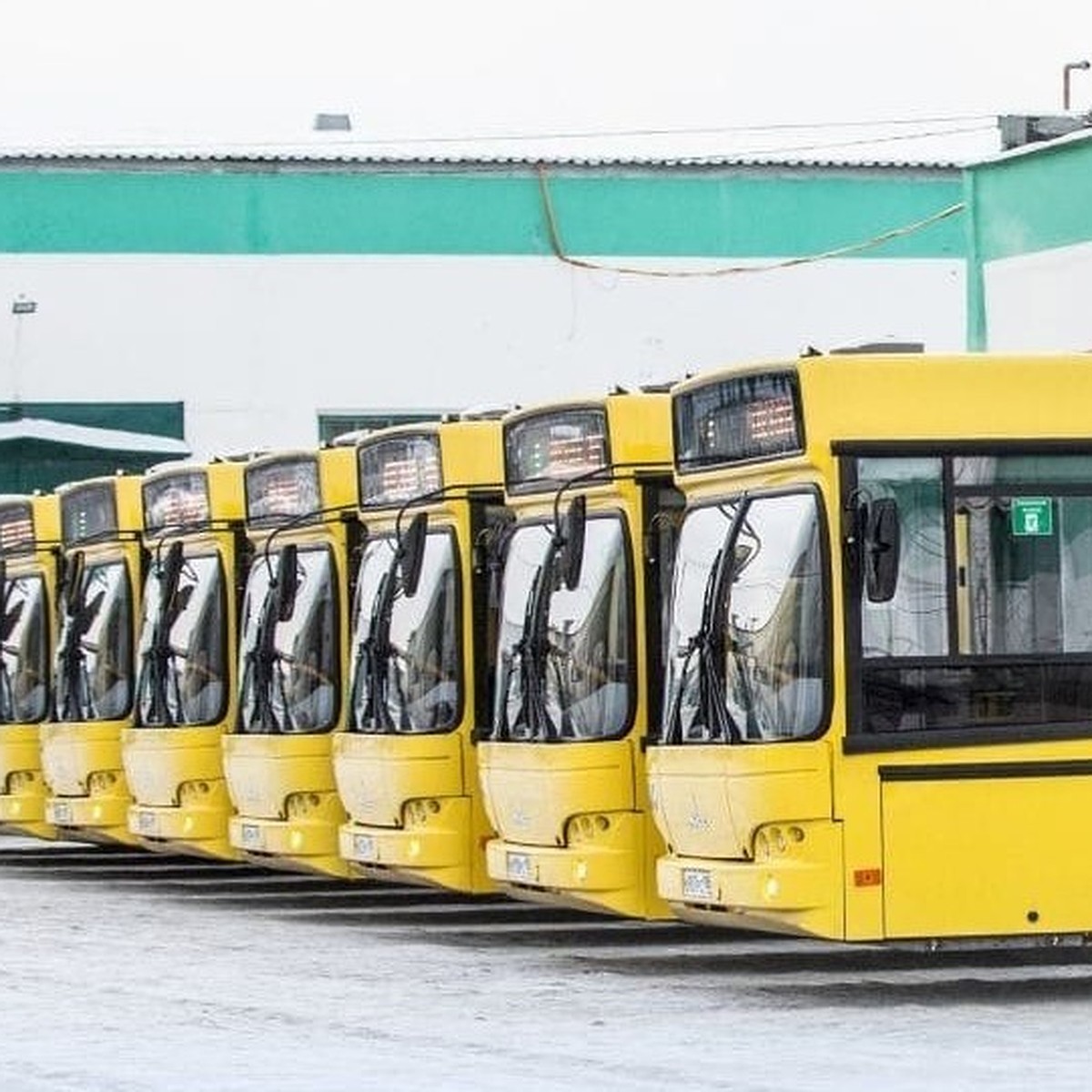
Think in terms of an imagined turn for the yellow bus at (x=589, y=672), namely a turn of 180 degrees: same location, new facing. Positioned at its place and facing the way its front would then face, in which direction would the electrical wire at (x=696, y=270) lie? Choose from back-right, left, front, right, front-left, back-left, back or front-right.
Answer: front-left

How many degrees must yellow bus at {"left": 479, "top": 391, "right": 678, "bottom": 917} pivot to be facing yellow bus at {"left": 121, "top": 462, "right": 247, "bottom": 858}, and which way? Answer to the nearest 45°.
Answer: approximately 90° to its right

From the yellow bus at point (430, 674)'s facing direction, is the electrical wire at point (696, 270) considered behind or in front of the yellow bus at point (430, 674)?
behind

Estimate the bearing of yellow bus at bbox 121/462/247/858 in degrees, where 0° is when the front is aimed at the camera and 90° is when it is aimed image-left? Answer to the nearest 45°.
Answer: approximately 45°

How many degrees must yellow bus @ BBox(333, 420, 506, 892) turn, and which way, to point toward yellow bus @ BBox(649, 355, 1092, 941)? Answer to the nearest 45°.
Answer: approximately 90° to its left

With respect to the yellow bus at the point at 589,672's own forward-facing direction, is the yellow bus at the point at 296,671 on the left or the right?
on its right

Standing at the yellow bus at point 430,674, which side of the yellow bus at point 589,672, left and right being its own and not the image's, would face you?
right

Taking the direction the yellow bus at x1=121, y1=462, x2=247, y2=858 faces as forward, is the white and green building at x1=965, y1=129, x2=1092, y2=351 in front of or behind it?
behind
